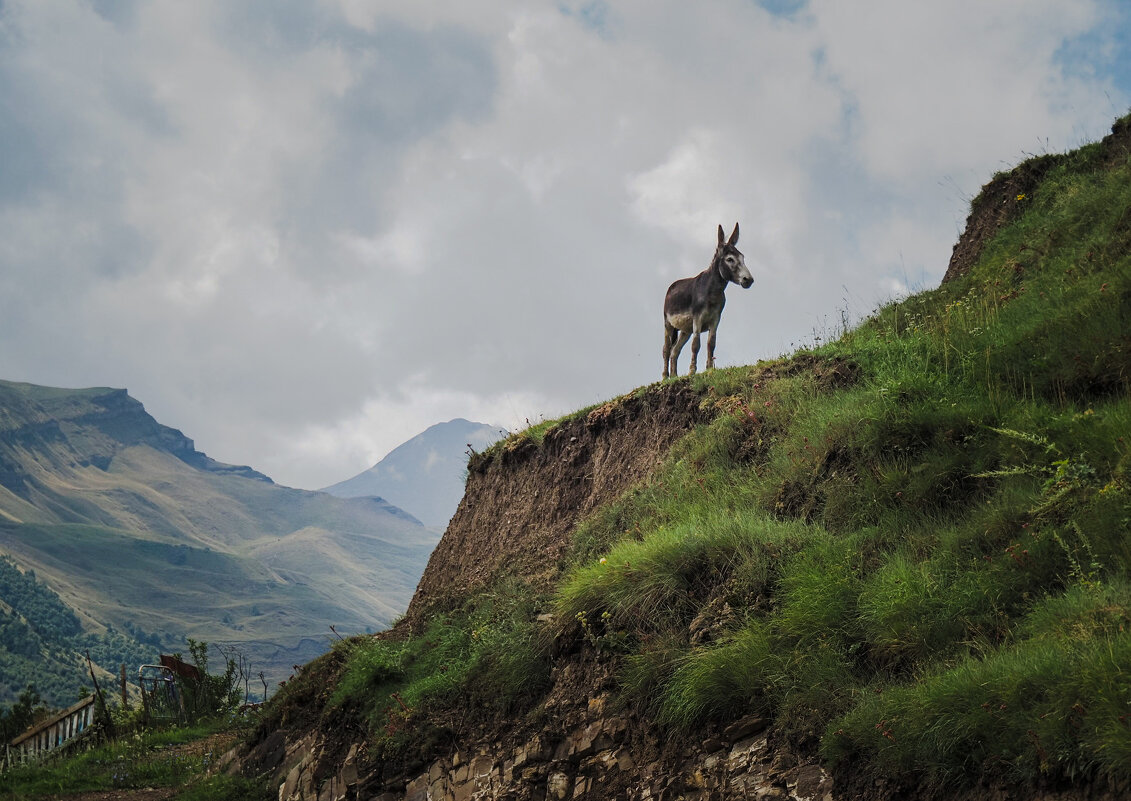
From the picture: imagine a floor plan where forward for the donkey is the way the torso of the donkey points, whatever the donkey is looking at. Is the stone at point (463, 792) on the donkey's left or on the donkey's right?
on the donkey's right

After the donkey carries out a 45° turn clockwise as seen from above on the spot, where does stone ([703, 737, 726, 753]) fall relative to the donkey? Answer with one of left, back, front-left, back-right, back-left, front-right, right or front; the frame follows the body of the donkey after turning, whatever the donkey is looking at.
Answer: front

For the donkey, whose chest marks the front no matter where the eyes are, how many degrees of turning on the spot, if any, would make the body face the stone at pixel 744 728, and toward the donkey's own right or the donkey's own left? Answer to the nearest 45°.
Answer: approximately 45° to the donkey's own right

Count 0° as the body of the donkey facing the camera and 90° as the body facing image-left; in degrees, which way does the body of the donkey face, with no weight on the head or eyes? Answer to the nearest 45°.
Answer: approximately 315°

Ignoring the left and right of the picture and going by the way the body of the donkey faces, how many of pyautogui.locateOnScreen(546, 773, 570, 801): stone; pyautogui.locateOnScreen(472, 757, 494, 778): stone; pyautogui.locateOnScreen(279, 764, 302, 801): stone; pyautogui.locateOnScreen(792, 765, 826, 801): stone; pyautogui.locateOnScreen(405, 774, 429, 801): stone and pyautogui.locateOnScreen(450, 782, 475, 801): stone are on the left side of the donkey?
0

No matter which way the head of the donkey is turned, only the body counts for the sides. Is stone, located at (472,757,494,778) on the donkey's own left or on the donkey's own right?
on the donkey's own right

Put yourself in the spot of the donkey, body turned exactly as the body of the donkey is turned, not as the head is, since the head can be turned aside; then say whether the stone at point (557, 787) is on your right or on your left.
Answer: on your right
